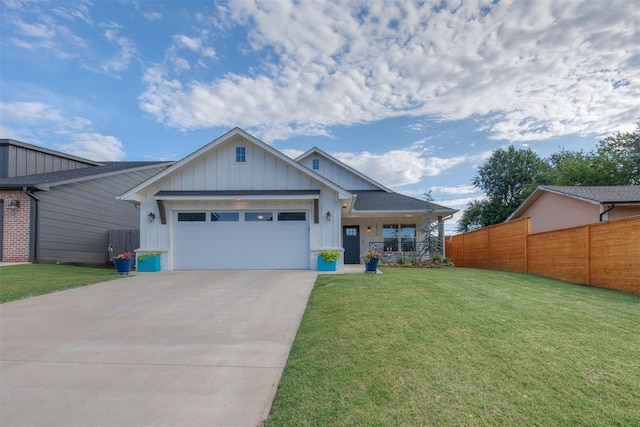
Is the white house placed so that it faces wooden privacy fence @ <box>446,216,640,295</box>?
no

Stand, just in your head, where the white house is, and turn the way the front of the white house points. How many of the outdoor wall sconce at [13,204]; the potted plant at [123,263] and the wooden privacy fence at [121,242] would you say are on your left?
0

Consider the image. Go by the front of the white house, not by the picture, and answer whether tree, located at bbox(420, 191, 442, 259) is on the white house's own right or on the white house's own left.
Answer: on the white house's own left

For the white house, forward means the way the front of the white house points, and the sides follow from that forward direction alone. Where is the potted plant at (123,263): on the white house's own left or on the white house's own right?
on the white house's own right

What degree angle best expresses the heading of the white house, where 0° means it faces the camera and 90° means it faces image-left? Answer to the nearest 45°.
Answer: approximately 0°

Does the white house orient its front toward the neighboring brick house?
no

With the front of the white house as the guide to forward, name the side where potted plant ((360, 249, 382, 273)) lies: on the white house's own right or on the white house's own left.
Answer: on the white house's own left

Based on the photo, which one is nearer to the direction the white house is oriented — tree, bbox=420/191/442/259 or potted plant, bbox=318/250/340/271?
the potted plant

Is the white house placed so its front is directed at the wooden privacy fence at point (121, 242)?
no

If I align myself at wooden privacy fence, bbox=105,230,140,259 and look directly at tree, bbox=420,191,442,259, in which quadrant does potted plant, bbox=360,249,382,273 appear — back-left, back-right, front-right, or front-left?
front-right

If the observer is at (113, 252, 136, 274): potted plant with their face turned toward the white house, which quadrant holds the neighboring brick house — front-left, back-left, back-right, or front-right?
back-left

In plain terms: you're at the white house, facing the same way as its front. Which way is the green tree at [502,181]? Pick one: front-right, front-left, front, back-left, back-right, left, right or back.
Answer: back-left

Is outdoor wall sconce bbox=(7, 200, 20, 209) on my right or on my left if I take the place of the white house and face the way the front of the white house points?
on my right

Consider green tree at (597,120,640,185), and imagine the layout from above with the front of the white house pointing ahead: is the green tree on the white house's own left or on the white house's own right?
on the white house's own left
